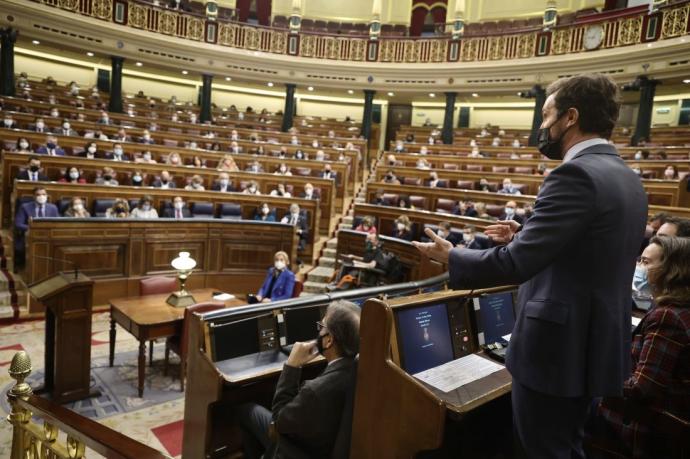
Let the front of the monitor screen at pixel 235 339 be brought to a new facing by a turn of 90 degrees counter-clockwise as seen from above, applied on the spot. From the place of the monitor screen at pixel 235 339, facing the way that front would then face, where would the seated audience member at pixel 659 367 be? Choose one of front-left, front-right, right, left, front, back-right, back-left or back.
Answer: right

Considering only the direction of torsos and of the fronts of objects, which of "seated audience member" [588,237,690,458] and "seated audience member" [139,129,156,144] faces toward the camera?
"seated audience member" [139,129,156,144]

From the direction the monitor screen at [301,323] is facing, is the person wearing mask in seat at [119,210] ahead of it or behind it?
behind

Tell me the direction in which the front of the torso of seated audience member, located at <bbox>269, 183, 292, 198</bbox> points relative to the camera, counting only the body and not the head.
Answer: toward the camera

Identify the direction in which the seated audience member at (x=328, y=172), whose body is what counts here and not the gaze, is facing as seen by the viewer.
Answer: toward the camera

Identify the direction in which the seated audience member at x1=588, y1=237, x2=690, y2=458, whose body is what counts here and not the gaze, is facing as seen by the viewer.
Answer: to the viewer's left

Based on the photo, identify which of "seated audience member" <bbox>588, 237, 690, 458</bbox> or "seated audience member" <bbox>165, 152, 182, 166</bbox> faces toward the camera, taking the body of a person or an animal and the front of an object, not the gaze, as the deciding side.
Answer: "seated audience member" <bbox>165, 152, 182, 166</bbox>

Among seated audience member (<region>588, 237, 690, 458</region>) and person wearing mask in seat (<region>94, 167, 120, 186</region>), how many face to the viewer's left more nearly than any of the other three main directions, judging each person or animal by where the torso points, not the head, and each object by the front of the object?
1

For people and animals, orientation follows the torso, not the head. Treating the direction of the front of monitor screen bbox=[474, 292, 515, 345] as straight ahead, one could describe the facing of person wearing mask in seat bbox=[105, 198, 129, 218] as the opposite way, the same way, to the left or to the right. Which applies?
the same way

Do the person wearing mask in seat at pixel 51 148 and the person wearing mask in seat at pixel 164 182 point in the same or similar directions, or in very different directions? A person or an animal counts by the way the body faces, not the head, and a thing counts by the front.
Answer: same or similar directions

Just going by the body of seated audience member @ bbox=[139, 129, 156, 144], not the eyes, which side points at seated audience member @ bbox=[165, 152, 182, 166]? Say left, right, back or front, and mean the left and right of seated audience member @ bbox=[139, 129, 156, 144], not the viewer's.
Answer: front

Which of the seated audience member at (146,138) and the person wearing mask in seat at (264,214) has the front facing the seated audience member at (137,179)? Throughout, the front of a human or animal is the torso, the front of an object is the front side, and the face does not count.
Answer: the seated audience member at (146,138)

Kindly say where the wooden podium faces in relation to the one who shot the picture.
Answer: facing to the right of the viewer

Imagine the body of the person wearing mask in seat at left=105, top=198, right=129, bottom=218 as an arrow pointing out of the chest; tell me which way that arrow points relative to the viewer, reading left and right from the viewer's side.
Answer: facing the viewer

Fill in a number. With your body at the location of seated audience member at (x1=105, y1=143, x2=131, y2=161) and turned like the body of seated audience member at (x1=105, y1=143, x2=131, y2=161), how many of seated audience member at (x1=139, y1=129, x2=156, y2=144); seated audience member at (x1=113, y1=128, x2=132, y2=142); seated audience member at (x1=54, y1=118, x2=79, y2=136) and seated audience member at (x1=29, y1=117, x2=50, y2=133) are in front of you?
0

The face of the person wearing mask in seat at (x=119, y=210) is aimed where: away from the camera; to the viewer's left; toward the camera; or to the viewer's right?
toward the camera

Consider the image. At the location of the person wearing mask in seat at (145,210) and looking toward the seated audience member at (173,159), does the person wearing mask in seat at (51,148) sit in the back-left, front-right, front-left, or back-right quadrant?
front-left

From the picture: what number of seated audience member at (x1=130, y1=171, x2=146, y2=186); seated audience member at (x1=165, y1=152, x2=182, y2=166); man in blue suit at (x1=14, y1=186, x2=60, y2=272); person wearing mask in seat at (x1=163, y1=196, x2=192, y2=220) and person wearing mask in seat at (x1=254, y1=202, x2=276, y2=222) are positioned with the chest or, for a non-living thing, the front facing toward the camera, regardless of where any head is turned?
5
